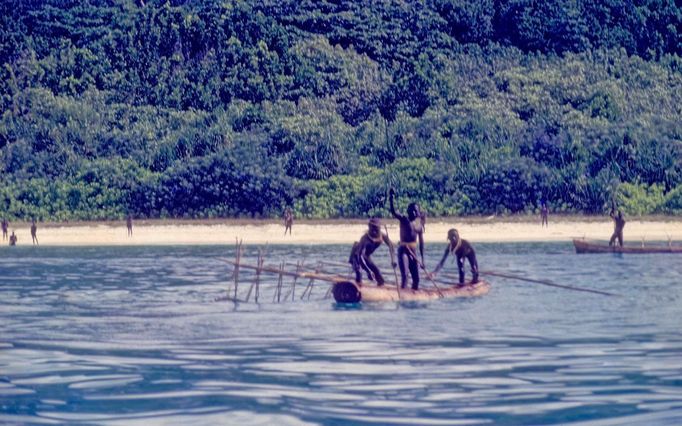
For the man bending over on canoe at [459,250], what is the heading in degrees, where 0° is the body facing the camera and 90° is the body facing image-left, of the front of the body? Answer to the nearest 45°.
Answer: approximately 45°

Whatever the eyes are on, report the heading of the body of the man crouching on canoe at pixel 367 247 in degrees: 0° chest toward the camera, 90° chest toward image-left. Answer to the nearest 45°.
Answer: approximately 315°

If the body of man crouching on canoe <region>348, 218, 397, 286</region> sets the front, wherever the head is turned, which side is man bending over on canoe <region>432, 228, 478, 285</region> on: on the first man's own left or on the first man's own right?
on the first man's own left

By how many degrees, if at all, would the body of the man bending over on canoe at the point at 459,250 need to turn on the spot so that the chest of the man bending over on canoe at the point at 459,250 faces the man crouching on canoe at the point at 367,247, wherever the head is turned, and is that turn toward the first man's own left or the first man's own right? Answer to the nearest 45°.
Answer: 0° — they already face them
